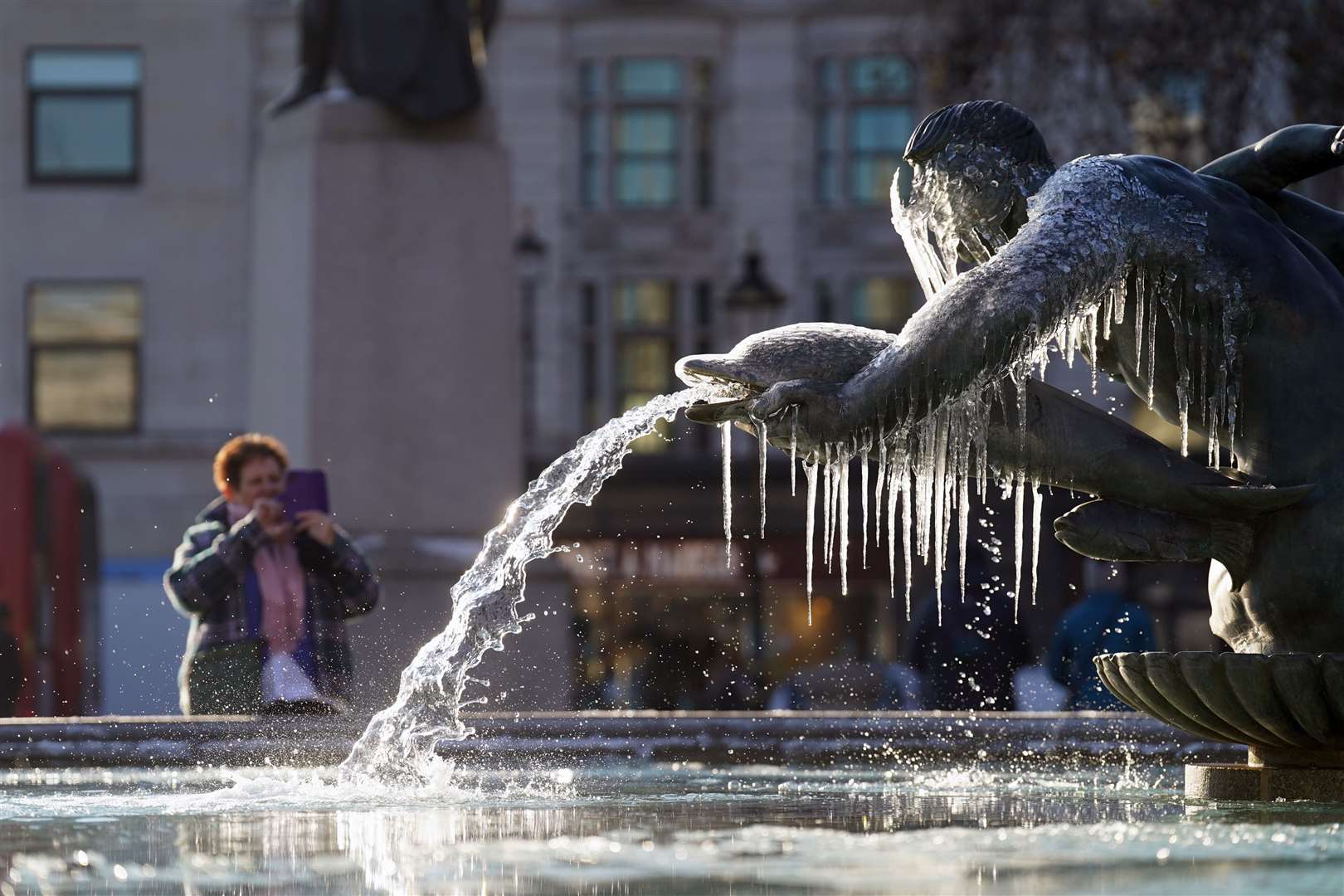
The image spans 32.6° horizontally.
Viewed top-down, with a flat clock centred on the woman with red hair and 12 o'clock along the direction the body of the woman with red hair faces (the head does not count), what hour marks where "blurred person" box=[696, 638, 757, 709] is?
The blurred person is roughly at 8 o'clock from the woman with red hair.

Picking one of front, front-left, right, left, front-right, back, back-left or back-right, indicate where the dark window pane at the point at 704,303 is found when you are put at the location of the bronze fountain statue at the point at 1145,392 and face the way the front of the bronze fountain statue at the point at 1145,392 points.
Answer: right

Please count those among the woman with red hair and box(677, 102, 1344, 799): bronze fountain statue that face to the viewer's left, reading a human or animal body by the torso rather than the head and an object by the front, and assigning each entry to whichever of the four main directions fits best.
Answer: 1

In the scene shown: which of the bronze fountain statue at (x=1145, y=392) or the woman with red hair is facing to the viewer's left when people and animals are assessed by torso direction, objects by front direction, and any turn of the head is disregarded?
the bronze fountain statue

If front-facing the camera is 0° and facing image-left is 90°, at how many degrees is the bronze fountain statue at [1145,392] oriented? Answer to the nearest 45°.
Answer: approximately 90°

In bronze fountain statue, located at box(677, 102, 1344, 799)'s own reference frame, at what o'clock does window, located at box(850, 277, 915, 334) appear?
The window is roughly at 3 o'clock from the bronze fountain statue.

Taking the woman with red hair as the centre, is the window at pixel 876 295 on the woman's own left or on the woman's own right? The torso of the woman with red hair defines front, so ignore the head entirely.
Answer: on the woman's own left

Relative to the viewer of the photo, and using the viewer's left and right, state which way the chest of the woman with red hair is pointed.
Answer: facing the viewer and to the right of the viewer

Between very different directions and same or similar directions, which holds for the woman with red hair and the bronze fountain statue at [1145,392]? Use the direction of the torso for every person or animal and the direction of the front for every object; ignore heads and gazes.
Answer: very different directions

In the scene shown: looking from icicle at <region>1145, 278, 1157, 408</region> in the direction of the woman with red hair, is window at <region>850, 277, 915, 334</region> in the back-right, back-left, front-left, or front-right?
front-right

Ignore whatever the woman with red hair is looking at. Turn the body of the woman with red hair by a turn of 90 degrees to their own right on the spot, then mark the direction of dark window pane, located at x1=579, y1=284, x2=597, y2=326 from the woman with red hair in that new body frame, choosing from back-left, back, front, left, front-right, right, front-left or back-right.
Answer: back-right

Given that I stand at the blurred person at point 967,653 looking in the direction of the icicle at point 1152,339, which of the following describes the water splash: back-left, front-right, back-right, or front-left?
front-right

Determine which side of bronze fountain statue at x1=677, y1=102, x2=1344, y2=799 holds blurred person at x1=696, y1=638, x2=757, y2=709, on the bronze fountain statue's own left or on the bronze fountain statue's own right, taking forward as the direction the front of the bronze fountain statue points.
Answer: on the bronze fountain statue's own right

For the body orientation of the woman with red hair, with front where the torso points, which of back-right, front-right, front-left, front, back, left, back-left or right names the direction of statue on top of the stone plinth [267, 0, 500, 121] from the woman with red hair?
back-left

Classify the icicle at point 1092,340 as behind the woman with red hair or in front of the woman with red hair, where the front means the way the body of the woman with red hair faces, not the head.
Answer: in front
